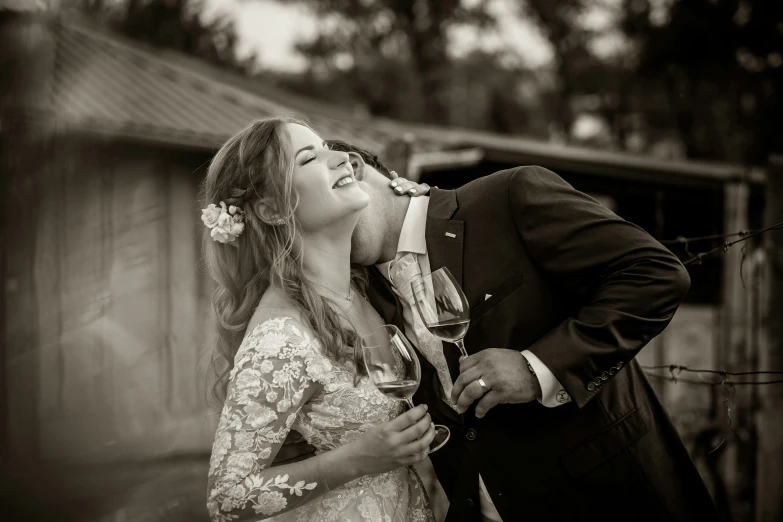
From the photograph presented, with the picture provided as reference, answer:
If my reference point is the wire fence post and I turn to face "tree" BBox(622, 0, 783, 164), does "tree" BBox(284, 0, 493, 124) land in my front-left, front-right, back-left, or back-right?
front-left

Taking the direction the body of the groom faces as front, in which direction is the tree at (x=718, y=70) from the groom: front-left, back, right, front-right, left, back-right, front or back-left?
back-right

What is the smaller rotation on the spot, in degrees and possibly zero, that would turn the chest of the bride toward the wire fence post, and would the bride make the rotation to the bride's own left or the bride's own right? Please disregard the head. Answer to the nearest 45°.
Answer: approximately 45° to the bride's own left

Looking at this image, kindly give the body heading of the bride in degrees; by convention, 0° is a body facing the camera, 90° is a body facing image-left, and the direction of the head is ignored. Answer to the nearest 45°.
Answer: approximately 270°

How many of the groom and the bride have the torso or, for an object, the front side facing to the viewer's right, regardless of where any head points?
1

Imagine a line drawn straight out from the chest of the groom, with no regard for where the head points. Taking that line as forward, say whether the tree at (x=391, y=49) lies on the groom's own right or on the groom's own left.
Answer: on the groom's own right

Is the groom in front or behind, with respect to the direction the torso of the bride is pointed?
in front

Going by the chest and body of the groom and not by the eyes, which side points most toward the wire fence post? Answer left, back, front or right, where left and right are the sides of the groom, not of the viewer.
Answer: back

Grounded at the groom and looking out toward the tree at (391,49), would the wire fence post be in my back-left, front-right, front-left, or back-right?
front-right

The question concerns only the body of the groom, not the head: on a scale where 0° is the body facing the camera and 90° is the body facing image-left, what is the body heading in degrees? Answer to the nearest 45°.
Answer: approximately 45°

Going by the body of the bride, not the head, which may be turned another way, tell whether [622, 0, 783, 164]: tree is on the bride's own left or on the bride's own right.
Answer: on the bride's own left

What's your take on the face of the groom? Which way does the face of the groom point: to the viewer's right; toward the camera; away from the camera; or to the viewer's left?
to the viewer's left

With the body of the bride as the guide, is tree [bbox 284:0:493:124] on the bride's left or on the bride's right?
on the bride's left

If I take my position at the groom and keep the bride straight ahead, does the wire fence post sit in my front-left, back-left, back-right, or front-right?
back-right
